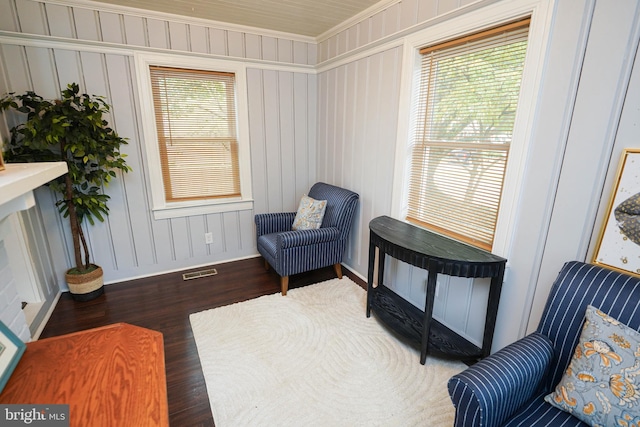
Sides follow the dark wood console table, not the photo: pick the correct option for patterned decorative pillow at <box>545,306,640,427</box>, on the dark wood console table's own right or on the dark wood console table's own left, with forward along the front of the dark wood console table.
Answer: on the dark wood console table's own left

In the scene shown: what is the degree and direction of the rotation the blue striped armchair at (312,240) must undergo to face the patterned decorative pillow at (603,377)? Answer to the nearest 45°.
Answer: approximately 90° to its left

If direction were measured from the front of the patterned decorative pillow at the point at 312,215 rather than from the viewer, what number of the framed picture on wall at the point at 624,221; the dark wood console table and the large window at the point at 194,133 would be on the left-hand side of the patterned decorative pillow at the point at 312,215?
2

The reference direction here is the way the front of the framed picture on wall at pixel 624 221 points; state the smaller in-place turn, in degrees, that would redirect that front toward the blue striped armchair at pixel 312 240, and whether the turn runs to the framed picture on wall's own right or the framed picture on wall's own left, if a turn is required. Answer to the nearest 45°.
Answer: approximately 45° to the framed picture on wall's own right

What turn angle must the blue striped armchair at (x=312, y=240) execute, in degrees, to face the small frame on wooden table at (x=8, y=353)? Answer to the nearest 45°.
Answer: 0° — it already faces it

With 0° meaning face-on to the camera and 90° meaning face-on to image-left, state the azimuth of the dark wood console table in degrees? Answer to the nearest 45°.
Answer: approximately 45°

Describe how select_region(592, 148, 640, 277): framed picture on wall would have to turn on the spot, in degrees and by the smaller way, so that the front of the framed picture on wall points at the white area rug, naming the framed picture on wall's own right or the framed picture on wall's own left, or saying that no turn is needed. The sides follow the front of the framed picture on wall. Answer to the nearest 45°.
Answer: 0° — it already faces it

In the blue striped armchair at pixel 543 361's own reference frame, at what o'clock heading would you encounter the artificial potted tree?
The artificial potted tree is roughly at 1 o'clock from the blue striped armchair.

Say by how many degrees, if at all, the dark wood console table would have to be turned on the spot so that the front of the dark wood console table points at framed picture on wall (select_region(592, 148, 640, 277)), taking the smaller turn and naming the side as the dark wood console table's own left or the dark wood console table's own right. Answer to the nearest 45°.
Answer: approximately 135° to the dark wood console table's own left

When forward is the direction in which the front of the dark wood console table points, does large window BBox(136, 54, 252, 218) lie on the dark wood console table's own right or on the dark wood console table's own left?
on the dark wood console table's own right

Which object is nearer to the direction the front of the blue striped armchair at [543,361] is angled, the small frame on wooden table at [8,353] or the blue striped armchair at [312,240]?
the small frame on wooden table

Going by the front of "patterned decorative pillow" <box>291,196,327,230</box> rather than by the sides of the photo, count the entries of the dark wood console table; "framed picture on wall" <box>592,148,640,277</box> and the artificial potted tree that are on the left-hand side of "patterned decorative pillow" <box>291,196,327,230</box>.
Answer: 2
